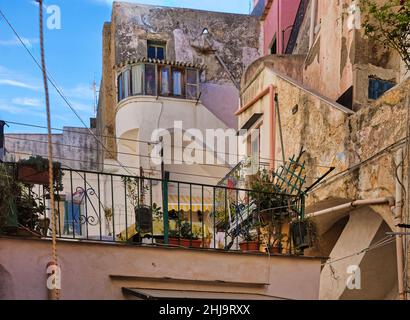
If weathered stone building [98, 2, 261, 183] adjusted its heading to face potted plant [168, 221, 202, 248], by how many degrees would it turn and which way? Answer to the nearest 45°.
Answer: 0° — it already faces it

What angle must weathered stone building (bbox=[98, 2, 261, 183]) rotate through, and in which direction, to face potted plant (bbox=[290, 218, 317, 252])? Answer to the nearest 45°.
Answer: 0° — it already faces it

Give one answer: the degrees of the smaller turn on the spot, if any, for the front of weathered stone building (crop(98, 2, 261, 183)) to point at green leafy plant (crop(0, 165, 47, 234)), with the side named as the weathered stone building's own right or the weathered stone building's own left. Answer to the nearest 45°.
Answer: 0° — it already faces it

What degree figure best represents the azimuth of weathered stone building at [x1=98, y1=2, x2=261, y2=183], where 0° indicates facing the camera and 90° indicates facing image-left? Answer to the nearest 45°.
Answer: approximately 0°

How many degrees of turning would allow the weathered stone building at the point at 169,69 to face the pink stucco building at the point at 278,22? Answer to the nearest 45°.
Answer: approximately 45° to its left

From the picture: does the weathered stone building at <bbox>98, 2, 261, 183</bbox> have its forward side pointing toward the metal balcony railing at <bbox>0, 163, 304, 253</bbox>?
yes

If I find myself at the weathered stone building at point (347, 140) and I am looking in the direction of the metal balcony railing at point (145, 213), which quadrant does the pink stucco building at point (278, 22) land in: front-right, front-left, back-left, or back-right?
back-right
